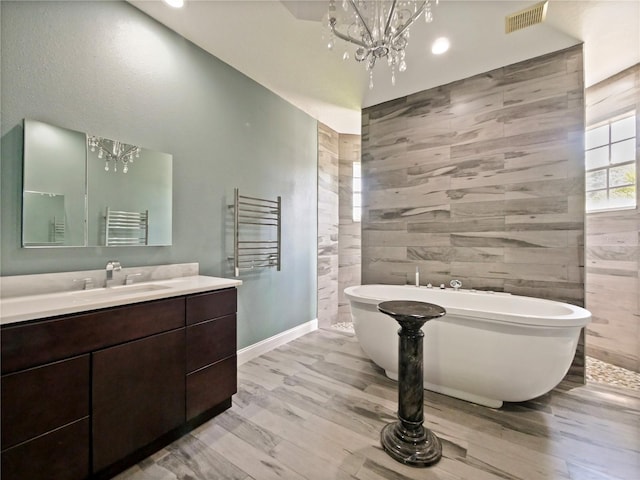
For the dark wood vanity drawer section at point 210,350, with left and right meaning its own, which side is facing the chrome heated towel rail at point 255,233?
left

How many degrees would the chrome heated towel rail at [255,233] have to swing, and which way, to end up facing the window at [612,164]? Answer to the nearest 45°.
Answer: approximately 45° to its left

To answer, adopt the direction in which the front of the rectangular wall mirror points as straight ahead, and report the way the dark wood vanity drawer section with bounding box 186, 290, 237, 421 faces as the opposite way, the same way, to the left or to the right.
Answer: the same way

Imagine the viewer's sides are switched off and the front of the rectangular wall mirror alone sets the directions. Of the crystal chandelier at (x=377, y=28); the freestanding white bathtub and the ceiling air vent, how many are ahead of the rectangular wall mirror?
3

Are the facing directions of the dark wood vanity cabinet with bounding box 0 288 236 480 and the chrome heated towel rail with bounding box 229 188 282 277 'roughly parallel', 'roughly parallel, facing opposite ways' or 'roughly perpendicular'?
roughly parallel

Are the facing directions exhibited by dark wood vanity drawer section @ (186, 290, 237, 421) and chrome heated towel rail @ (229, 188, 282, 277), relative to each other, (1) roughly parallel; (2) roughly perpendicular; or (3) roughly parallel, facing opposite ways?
roughly parallel

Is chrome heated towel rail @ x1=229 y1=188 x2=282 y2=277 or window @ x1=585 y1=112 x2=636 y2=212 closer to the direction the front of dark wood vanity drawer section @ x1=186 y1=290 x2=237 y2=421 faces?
the window

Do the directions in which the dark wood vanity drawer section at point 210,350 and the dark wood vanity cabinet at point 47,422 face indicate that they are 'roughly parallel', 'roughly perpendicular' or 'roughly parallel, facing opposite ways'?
roughly parallel

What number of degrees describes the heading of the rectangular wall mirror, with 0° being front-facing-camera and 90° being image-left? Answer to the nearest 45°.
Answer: approximately 315°

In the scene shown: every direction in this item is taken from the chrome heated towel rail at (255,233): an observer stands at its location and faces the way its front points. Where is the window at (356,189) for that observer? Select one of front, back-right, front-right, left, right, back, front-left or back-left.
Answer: left

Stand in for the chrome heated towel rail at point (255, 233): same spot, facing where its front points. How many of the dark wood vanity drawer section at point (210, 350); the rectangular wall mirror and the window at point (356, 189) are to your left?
1

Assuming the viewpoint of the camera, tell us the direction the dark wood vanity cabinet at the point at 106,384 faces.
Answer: facing the viewer and to the right of the viewer
